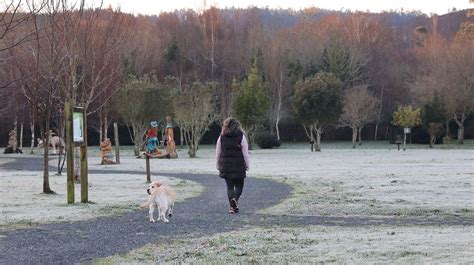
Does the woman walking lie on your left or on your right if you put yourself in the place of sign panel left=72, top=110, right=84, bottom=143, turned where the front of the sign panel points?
on your left

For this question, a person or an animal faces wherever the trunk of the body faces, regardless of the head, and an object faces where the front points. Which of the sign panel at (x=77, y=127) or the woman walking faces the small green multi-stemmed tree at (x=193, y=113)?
the woman walking

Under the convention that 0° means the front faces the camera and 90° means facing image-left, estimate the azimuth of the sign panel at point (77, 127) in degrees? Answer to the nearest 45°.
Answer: approximately 0°

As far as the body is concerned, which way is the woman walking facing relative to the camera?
away from the camera

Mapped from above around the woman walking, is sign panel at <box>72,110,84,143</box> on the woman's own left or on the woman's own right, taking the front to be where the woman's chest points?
on the woman's own left

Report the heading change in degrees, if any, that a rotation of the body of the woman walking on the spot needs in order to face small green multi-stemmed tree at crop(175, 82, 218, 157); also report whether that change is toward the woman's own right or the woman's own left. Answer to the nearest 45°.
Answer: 0° — they already face it

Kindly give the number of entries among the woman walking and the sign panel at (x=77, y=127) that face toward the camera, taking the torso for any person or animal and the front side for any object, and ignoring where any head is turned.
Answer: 1

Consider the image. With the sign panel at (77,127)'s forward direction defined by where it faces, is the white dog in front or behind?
in front

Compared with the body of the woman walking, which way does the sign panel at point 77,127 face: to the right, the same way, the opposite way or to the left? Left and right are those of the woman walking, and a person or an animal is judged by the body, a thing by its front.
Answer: the opposite way
